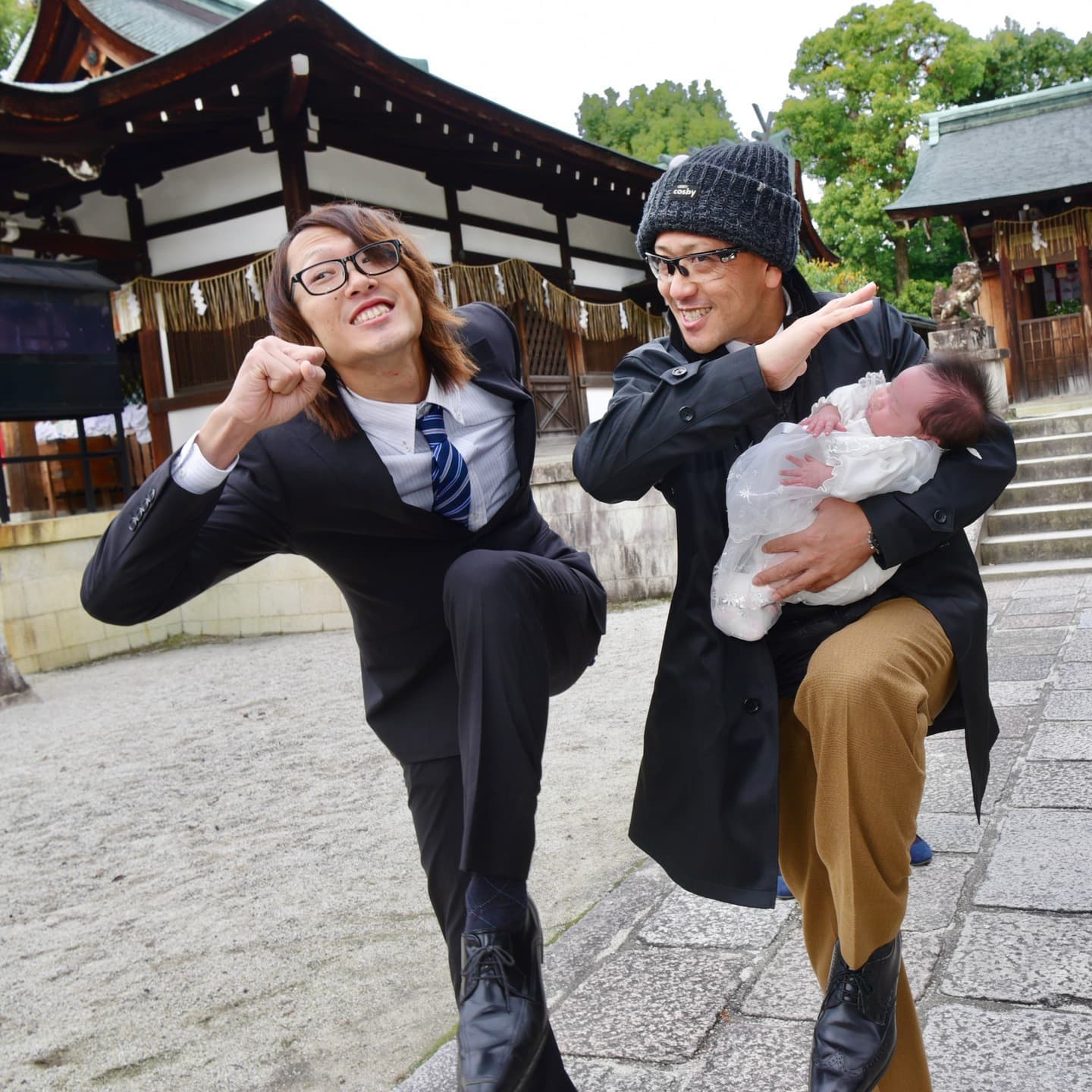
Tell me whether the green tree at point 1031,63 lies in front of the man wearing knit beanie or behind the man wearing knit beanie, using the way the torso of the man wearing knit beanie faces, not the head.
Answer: behind

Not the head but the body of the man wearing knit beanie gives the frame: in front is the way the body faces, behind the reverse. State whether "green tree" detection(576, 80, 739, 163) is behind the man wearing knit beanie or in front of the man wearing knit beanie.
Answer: behind

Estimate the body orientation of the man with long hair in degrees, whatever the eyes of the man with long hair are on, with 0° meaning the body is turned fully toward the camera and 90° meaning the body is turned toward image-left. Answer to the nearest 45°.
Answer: approximately 0°

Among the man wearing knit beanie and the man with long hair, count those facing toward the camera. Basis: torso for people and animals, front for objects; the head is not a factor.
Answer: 2

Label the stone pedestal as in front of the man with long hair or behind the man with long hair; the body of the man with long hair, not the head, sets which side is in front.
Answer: behind

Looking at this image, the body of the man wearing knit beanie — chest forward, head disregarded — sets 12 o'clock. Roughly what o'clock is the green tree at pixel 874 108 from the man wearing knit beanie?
The green tree is roughly at 6 o'clock from the man wearing knit beanie.

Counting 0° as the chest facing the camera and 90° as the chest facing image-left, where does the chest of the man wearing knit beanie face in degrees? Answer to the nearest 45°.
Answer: approximately 0°

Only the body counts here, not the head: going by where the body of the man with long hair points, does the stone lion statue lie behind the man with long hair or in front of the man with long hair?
behind
